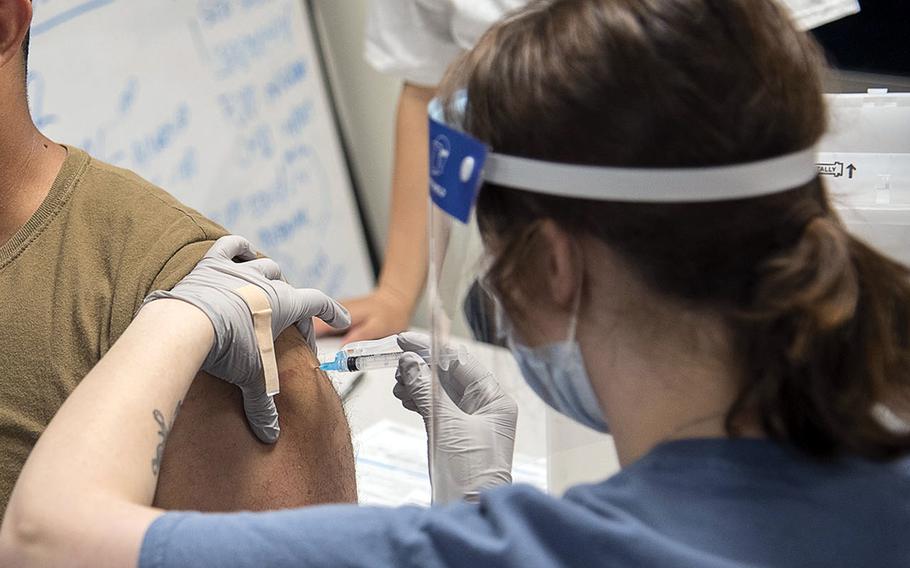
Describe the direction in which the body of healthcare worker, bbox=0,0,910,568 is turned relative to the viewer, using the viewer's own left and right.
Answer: facing away from the viewer and to the left of the viewer

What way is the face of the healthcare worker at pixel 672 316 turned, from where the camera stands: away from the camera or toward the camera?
away from the camera

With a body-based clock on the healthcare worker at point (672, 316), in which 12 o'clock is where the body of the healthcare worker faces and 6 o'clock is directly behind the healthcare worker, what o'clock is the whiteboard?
The whiteboard is roughly at 1 o'clock from the healthcare worker.
